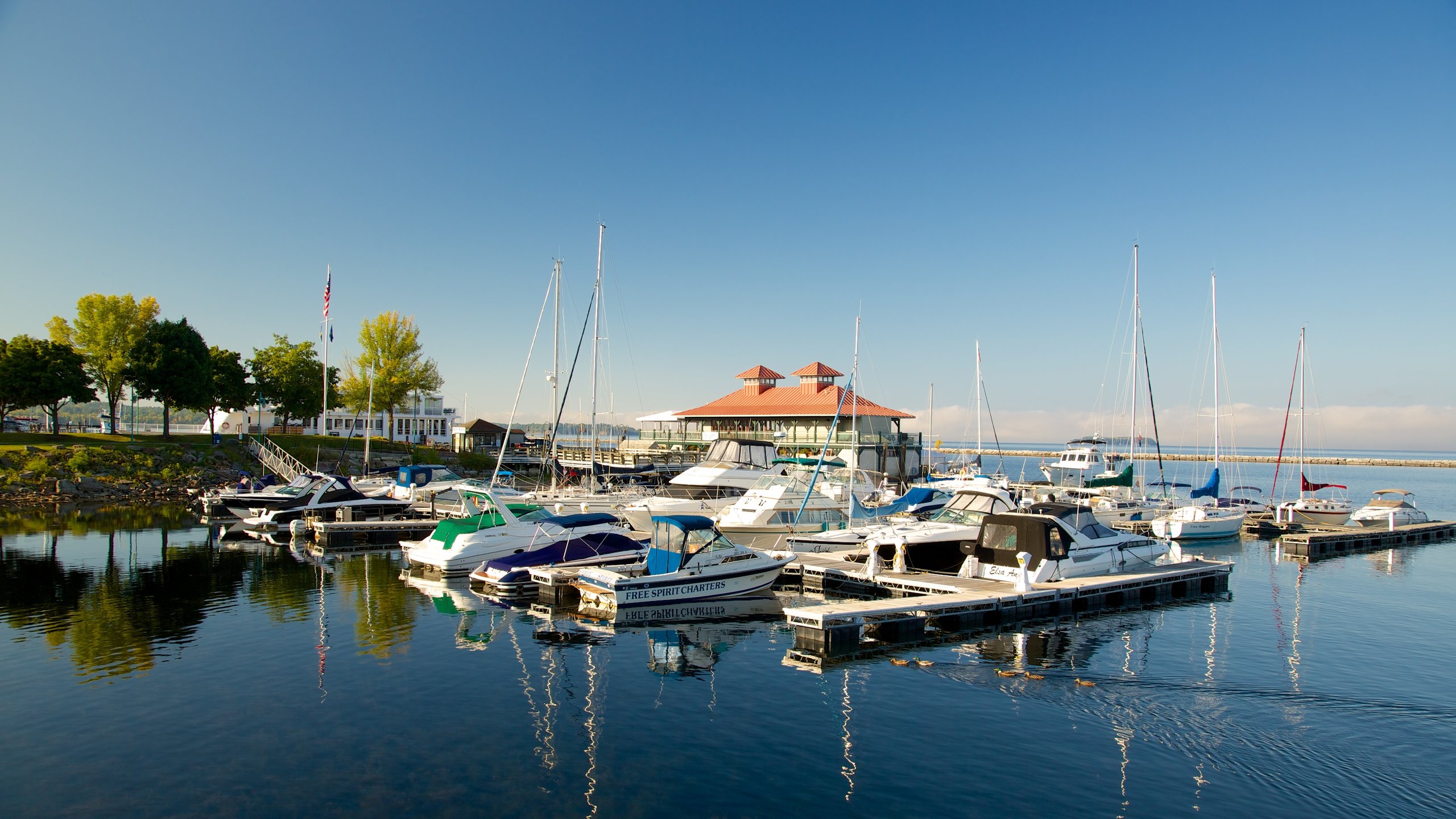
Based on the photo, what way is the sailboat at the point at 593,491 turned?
to the viewer's left

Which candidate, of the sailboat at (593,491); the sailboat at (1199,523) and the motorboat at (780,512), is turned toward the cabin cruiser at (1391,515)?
the sailboat at (1199,523)

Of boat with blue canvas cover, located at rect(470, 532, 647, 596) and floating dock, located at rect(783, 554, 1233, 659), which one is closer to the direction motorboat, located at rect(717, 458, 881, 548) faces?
the boat with blue canvas cover

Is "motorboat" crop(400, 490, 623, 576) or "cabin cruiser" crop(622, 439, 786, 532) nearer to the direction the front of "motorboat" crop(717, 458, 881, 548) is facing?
the motorboat

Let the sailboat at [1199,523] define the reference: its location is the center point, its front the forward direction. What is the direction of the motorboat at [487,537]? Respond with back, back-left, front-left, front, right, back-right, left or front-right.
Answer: back

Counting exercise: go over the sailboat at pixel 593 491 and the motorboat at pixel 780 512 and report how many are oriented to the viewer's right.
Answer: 0

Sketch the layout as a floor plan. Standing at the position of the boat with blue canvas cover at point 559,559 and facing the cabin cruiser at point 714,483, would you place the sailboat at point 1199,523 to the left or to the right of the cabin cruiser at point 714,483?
right

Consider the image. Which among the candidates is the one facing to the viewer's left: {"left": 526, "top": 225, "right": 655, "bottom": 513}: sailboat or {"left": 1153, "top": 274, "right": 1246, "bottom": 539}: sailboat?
{"left": 526, "top": 225, "right": 655, "bottom": 513}: sailboat

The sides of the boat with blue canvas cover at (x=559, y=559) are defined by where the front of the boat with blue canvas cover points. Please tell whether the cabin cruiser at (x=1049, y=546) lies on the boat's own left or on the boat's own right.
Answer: on the boat's own right
